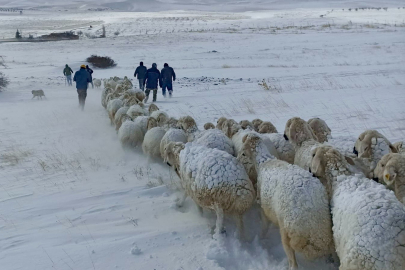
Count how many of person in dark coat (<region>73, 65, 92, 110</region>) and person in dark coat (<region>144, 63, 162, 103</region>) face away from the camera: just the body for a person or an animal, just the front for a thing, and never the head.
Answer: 2

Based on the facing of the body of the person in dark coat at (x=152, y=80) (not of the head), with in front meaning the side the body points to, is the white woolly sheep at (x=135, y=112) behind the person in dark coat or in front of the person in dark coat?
behind

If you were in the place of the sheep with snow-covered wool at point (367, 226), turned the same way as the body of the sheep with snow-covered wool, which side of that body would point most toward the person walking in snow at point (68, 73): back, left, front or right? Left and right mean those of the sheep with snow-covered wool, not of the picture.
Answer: front

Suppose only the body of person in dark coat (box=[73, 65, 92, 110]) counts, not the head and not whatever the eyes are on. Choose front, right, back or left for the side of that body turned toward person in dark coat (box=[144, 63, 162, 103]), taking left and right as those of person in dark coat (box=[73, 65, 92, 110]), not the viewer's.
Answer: right

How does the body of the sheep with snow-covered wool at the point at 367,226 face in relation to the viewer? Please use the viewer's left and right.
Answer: facing away from the viewer and to the left of the viewer

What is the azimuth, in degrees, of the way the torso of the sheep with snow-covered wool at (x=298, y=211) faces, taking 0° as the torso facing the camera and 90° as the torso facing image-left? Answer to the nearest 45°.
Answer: approximately 135°

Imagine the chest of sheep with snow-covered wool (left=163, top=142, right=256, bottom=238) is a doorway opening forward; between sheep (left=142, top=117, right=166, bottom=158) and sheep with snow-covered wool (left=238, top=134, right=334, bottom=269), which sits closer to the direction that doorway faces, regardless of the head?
the sheep

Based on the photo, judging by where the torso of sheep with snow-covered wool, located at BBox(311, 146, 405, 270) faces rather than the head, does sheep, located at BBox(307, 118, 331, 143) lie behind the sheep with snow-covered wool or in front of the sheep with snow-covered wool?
in front

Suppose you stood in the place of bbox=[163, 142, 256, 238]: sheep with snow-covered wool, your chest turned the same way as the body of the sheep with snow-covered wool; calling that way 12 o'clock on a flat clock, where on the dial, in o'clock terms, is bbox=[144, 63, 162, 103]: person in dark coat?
The person in dark coat is roughly at 1 o'clock from the sheep with snow-covered wool.

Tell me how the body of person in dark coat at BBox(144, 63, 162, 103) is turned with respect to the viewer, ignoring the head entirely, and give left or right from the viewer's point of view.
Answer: facing away from the viewer

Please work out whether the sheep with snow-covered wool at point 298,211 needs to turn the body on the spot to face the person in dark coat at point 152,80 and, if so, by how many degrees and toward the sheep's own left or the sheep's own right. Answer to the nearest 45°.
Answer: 0° — it already faces them

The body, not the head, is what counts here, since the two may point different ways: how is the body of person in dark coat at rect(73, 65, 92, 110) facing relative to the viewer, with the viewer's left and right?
facing away from the viewer

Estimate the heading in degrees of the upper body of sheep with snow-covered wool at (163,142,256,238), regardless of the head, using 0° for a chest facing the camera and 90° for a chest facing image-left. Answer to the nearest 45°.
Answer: approximately 135°

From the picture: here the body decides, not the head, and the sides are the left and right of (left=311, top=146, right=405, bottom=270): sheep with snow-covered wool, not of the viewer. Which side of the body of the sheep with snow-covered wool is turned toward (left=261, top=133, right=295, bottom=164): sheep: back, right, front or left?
front
